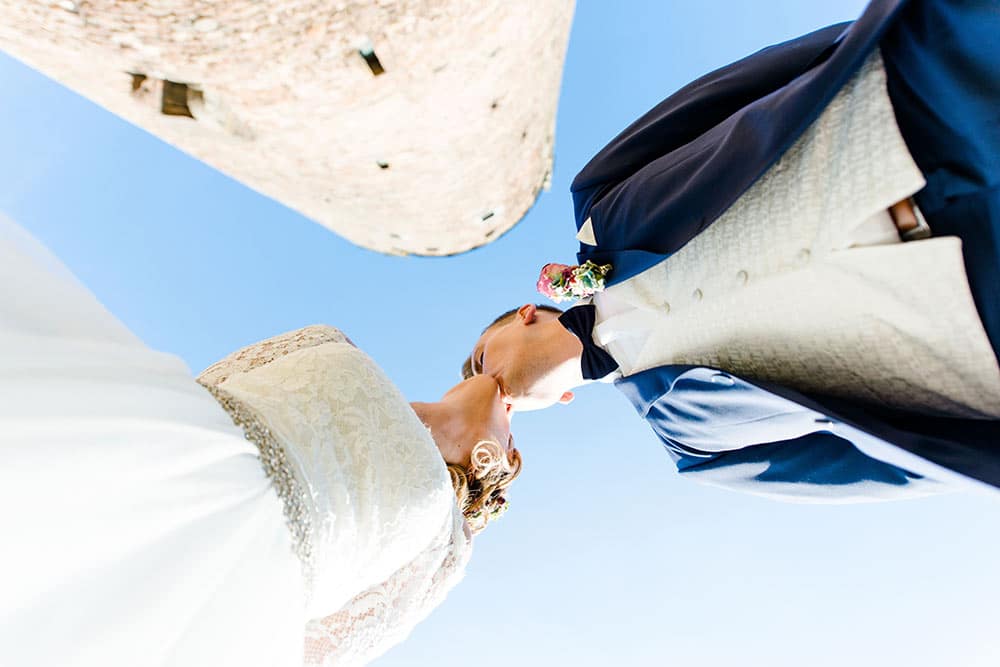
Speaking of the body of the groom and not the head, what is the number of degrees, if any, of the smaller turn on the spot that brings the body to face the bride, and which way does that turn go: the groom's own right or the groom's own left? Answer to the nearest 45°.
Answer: approximately 45° to the groom's own right

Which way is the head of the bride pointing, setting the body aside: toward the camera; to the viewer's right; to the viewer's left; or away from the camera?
to the viewer's right

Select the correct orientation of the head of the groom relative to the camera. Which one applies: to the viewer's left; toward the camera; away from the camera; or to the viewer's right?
to the viewer's left
